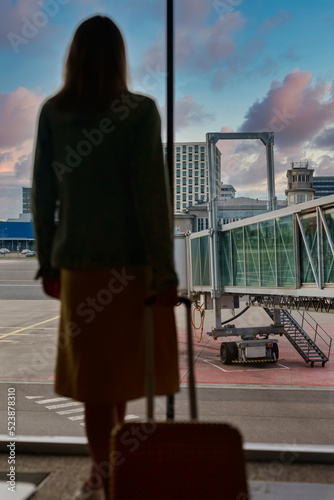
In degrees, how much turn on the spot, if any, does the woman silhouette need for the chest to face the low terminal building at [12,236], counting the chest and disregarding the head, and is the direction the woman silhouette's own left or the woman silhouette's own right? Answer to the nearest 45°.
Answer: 0° — they already face it

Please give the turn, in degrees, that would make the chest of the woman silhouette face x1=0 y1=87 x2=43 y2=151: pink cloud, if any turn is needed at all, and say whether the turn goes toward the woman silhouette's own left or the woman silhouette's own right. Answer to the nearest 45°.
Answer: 0° — they already face it

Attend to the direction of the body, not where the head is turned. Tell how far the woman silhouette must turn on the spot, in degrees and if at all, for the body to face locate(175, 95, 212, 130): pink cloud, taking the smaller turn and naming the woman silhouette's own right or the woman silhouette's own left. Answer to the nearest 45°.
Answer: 0° — they already face it

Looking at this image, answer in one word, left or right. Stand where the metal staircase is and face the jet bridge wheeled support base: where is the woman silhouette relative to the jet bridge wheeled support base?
left

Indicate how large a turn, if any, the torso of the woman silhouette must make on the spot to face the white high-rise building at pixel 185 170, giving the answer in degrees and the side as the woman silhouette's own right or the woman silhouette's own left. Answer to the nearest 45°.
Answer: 0° — they already face it

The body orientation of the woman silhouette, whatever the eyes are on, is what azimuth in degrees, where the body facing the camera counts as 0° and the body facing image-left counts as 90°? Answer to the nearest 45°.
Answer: approximately 180°
